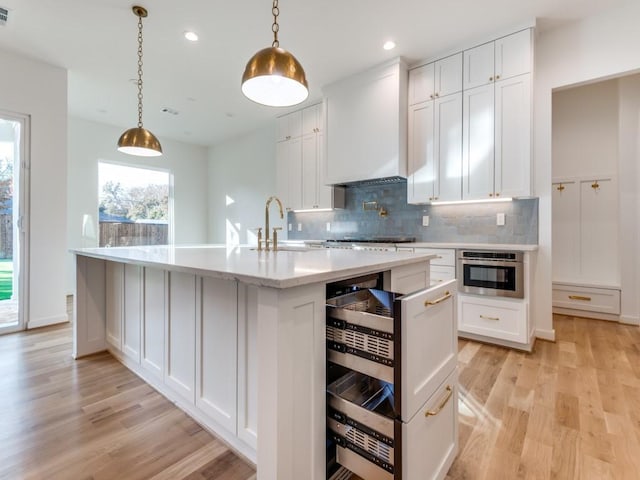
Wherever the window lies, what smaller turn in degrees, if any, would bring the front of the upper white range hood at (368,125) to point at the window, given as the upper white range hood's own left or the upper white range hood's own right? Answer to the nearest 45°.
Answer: approximately 45° to the upper white range hood's own right

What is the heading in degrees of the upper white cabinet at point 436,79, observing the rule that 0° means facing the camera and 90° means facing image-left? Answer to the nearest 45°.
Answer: approximately 45°

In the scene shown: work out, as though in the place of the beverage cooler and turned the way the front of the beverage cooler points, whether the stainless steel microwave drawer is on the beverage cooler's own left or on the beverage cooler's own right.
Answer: on the beverage cooler's own left

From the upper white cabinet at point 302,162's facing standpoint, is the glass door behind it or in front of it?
in front

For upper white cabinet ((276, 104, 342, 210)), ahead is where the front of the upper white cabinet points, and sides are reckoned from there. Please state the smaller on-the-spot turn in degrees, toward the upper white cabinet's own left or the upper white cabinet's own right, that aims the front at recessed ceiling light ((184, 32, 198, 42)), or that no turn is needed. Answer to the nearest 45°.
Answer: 0° — it already faces it

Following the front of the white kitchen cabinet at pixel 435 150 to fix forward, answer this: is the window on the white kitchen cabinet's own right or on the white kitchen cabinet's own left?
on the white kitchen cabinet's own right

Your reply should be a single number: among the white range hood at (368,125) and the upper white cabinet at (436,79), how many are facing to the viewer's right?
0
